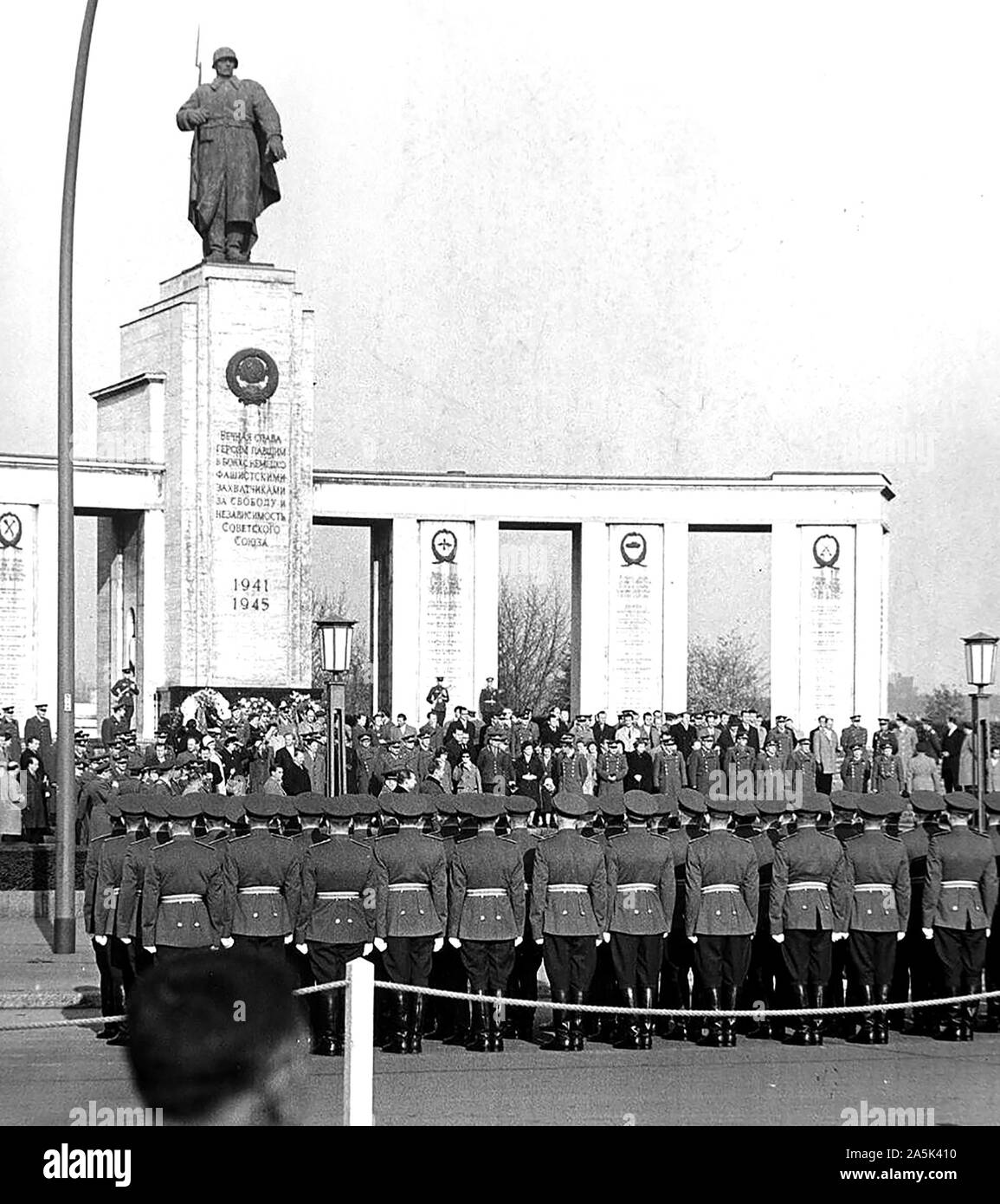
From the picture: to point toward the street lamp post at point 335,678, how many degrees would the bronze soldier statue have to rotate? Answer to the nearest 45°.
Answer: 0° — it already faces it

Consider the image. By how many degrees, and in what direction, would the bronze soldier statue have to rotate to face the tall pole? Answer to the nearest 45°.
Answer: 0° — it already faces it

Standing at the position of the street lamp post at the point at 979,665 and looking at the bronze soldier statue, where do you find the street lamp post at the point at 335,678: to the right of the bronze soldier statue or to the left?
left

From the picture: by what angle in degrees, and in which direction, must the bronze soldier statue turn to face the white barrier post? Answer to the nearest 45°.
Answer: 0° — it already faces it

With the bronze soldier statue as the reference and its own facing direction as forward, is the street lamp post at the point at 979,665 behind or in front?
in front

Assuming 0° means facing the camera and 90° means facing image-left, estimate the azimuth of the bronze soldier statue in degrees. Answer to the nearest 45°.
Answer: approximately 0°
